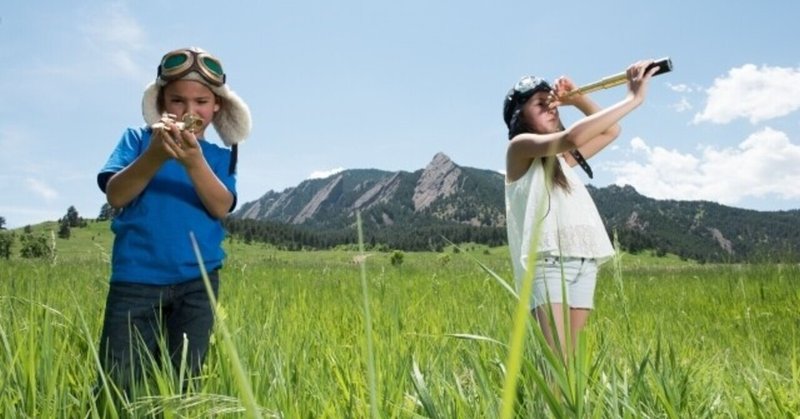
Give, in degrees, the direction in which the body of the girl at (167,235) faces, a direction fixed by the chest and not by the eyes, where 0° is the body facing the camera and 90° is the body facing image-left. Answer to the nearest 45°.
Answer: approximately 0°

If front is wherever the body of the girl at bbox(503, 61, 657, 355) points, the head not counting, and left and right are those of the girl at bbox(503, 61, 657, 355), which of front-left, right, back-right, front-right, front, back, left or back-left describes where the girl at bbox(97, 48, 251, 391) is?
right

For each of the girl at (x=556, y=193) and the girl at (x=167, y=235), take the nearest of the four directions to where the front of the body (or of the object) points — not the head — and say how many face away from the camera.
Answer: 0

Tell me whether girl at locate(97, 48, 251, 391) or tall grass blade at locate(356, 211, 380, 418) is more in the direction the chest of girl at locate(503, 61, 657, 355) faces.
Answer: the tall grass blade

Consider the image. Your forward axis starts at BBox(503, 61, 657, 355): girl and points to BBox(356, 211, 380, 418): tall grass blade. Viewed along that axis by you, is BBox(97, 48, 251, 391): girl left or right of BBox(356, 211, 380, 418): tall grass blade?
right

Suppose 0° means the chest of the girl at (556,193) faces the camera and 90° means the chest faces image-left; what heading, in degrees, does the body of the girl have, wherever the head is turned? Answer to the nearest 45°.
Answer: approximately 315°

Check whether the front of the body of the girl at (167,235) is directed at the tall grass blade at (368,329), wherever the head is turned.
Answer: yes

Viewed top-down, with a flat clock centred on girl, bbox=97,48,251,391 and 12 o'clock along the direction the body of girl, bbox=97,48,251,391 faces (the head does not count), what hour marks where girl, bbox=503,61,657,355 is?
girl, bbox=503,61,657,355 is roughly at 9 o'clock from girl, bbox=97,48,251,391.

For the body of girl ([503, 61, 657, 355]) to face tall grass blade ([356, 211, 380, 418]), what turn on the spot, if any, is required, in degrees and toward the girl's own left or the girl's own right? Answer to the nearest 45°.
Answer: approximately 45° to the girl's own right

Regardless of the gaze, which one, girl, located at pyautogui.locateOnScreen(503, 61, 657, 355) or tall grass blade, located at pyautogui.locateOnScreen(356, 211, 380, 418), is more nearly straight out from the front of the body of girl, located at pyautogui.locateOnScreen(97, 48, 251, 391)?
the tall grass blade

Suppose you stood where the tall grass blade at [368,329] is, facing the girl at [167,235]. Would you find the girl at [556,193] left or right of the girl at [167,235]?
right
